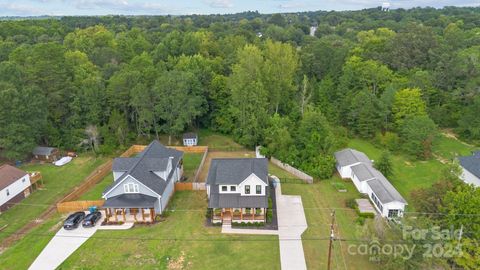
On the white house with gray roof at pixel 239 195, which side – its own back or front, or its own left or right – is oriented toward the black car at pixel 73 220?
right

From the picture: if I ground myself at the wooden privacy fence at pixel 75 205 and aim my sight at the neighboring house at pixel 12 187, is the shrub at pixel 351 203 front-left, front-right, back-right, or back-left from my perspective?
back-right

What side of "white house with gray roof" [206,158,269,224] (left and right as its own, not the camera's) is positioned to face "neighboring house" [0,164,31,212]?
right

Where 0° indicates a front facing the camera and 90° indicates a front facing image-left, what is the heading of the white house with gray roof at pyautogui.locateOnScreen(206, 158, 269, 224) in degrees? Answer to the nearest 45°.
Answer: approximately 0°

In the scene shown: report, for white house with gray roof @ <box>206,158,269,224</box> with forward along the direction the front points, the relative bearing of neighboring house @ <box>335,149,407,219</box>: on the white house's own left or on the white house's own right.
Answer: on the white house's own left

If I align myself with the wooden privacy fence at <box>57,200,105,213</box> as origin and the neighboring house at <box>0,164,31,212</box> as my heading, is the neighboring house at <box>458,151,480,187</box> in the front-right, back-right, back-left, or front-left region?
back-right

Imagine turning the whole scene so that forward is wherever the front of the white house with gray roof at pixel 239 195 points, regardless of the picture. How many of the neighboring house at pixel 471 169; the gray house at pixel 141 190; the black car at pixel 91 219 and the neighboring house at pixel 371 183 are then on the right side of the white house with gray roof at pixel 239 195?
2

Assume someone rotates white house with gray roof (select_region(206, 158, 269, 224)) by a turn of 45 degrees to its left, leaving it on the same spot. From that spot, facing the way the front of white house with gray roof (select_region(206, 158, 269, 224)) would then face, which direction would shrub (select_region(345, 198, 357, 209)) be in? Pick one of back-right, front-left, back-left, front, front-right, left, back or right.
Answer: front-left

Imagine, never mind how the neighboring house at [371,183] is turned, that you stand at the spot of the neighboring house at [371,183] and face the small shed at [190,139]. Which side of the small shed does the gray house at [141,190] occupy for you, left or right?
left

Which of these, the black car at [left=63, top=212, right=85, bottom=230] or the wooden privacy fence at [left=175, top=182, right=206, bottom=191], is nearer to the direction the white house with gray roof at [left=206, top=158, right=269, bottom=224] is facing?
the black car
